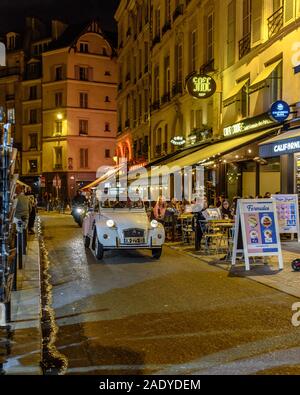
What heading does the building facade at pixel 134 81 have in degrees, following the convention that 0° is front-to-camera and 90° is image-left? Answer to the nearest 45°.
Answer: approximately 45°

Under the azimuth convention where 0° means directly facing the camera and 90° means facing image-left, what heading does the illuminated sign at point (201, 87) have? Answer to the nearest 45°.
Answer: approximately 0°

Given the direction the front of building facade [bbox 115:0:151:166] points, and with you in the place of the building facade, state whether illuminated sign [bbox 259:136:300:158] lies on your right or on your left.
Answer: on your left

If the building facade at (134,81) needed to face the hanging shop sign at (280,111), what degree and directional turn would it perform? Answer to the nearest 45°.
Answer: approximately 45° to its left

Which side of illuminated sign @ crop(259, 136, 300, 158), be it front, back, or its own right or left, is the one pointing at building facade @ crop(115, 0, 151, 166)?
right

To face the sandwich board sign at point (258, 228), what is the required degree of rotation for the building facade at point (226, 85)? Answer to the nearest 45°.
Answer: approximately 45° to its left

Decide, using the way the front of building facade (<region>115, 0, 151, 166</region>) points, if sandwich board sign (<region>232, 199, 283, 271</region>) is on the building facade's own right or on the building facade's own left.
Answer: on the building facade's own left
